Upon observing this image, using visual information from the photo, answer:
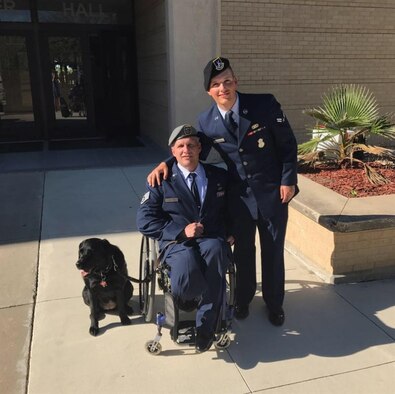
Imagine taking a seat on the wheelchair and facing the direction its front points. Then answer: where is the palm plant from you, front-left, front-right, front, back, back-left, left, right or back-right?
back-left

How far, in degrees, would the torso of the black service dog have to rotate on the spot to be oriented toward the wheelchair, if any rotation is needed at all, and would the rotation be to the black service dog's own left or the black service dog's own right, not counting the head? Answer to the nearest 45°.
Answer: approximately 90° to the black service dog's own left

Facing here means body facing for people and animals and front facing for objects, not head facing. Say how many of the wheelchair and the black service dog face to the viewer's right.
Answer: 0

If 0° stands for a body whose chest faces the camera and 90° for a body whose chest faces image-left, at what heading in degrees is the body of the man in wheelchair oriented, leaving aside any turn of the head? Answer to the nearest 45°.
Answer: approximately 0°

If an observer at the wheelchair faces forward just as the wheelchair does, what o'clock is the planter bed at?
The planter bed is roughly at 8 o'clock from the wheelchair.

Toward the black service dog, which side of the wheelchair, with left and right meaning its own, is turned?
right

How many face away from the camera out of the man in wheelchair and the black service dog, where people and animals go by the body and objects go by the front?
0

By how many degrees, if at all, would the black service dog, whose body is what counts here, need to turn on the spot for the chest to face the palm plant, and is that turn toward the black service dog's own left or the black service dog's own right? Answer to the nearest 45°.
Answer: approximately 180°

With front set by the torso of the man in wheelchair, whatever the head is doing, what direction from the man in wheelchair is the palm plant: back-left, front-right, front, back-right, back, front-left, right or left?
back-left

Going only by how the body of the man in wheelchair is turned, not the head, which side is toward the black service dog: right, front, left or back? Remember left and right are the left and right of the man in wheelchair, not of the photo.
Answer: right

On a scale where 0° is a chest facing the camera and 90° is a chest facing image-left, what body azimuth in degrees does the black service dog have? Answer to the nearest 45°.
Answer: approximately 45°
